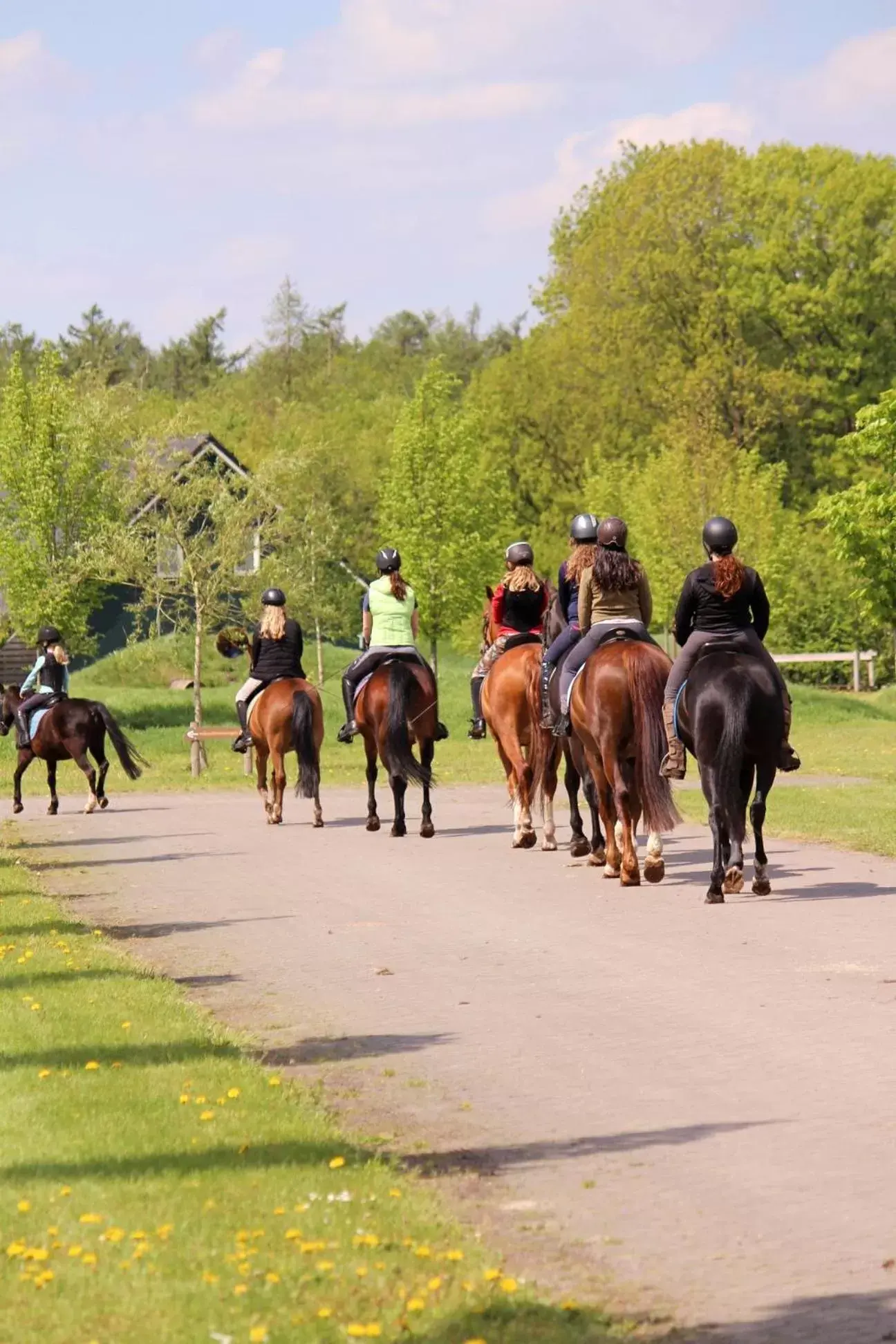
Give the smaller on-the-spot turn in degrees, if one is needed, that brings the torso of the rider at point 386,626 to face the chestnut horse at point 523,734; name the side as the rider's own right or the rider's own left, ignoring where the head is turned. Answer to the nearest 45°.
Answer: approximately 135° to the rider's own right

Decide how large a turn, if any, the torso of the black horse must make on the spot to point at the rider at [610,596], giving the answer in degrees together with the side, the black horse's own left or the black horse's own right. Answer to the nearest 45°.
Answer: approximately 45° to the black horse's own left

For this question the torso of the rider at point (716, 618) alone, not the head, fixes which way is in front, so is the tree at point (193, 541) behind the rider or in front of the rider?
in front

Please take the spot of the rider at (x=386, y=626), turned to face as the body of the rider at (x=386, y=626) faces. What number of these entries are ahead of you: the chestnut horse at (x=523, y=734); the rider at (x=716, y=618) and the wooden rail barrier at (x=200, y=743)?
1

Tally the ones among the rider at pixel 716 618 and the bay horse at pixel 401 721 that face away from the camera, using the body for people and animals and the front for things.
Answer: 2

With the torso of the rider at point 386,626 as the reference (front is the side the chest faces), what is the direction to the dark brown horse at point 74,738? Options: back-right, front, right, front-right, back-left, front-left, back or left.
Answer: front-left

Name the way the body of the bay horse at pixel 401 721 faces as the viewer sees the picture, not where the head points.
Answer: away from the camera

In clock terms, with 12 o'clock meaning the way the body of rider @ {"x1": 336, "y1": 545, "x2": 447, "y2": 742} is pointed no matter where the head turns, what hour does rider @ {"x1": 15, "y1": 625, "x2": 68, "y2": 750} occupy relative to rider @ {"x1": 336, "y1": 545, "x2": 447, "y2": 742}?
rider @ {"x1": 15, "y1": 625, "x2": 68, "y2": 750} is roughly at 11 o'clock from rider @ {"x1": 336, "y1": 545, "x2": 447, "y2": 742}.

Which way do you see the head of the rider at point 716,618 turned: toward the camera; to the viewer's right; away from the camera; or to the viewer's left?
away from the camera

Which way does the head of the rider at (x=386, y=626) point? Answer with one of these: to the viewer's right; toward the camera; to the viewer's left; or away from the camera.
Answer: away from the camera

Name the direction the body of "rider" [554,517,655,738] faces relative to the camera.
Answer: away from the camera

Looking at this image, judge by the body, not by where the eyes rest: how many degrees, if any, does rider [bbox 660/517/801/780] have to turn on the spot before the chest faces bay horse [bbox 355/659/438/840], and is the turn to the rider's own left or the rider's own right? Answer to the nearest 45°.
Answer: approximately 45° to the rider's own left

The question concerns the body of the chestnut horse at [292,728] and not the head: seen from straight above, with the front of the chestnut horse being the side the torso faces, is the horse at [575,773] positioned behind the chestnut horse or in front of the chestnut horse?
behind

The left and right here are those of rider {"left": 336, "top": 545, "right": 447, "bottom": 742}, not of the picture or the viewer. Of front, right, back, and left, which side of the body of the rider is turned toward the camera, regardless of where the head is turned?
back

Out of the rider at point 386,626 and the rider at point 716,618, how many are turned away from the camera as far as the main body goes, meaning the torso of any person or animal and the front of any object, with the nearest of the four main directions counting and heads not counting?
2

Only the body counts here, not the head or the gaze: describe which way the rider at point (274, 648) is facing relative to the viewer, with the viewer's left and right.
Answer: facing away from the viewer and to the left of the viewer

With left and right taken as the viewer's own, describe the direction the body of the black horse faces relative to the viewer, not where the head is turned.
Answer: facing away from the viewer

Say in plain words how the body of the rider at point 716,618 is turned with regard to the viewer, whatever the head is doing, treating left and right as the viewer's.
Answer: facing away from the viewer

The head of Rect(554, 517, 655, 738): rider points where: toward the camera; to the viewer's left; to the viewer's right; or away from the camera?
away from the camera
